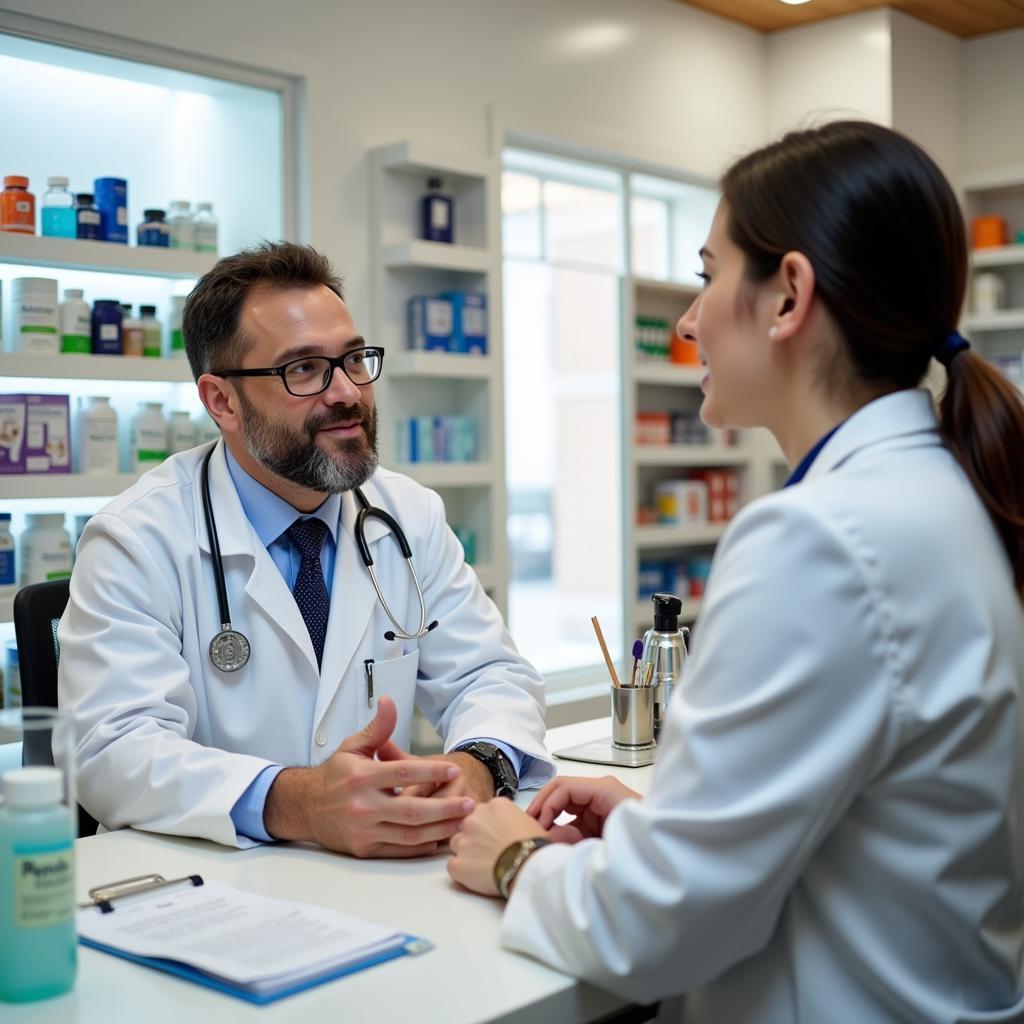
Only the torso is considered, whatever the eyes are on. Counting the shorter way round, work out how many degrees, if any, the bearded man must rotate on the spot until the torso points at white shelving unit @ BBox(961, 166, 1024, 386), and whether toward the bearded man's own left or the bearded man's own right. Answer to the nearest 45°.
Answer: approximately 90° to the bearded man's own left

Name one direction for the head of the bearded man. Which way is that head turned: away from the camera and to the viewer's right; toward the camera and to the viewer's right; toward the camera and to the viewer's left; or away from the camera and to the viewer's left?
toward the camera and to the viewer's right

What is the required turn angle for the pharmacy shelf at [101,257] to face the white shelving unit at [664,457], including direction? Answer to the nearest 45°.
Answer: approximately 135° to its left

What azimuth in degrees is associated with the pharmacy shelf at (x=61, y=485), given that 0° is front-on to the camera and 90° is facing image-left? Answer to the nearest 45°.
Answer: approximately 0°

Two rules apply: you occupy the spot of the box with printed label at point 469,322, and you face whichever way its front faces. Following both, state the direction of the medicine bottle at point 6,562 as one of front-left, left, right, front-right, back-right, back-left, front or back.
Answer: front-right

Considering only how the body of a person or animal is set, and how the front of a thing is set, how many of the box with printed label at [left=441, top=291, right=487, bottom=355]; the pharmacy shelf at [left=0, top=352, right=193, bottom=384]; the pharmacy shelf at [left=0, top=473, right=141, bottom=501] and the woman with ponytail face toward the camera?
3

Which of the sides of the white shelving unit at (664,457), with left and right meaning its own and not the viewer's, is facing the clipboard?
front
